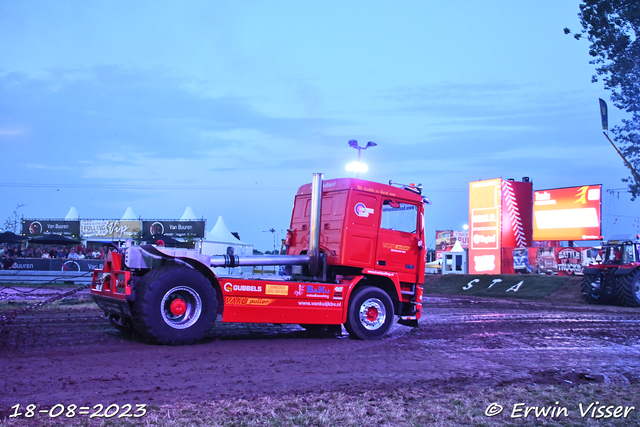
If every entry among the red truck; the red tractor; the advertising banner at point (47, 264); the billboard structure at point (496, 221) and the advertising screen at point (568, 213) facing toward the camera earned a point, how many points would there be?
3

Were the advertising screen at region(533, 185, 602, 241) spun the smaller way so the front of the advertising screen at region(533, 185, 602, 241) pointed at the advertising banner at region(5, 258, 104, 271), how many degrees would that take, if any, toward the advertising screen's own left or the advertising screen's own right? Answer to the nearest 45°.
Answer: approximately 45° to the advertising screen's own right

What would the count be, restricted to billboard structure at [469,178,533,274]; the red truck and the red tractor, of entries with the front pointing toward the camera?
1

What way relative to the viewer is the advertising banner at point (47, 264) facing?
toward the camera

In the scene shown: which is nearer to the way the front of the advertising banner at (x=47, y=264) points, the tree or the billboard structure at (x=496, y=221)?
the tree

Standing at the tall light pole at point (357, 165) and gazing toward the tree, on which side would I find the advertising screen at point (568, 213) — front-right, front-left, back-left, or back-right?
front-left

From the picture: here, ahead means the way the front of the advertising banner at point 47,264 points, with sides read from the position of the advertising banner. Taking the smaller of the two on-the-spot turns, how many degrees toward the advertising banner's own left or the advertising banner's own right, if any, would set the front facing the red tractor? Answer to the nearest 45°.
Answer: approximately 45° to the advertising banner's own left

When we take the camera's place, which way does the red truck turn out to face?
facing away from the viewer and to the right of the viewer

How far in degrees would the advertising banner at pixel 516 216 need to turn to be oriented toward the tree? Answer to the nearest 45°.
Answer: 0° — it already faces it

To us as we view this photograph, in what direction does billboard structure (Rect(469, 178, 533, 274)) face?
facing the viewer

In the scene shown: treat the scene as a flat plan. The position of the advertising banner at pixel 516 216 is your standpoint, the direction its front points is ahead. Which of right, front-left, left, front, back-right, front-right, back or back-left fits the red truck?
front

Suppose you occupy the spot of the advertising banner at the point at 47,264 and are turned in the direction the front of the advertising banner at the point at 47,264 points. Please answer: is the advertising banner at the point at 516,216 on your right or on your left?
on your left

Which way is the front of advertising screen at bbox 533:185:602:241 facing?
toward the camera
